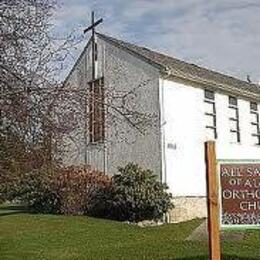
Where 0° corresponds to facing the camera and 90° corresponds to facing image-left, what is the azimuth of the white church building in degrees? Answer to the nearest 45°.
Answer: approximately 45°

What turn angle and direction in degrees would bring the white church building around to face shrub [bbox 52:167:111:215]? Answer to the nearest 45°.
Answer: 0° — it already faces it
